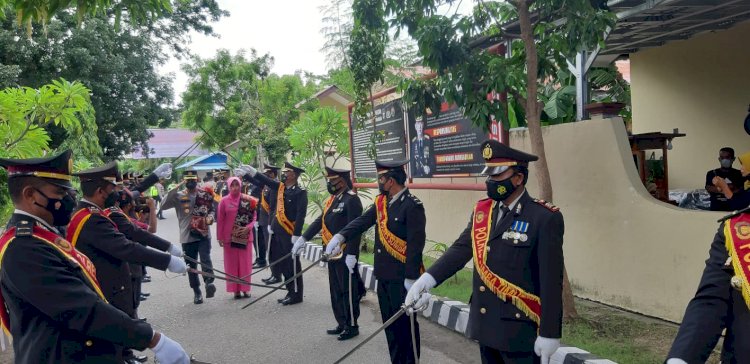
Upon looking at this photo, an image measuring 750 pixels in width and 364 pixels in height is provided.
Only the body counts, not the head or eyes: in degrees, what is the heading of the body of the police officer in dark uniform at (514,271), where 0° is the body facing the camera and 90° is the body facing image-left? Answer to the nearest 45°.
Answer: approximately 45°

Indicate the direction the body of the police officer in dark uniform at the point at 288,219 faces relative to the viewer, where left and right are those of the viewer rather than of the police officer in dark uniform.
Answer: facing the viewer and to the left of the viewer

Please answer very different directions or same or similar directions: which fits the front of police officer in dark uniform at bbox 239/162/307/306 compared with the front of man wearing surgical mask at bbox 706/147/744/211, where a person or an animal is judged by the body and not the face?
same or similar directions

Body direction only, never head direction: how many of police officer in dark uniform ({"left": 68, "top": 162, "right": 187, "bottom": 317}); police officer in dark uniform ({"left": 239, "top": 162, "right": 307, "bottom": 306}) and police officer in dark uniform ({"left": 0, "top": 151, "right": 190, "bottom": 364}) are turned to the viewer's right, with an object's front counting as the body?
2

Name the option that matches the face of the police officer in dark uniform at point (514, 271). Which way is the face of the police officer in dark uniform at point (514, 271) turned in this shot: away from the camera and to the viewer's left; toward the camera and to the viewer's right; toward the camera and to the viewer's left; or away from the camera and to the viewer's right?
toward the camera and to the viewer's left

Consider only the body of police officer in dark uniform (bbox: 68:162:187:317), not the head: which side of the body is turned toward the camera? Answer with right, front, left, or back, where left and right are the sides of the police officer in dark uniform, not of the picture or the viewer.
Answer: right

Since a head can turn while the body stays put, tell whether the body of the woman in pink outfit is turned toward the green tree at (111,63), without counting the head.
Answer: no

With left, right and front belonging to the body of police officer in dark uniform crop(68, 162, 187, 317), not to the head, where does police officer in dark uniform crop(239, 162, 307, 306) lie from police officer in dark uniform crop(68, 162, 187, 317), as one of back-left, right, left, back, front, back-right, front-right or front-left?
front-left

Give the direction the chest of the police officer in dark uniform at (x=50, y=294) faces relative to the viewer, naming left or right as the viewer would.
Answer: facing to the right of the viewer

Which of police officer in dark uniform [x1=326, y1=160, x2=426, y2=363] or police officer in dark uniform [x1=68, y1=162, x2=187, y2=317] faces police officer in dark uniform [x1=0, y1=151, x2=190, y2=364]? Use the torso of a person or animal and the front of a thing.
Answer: police officer in dark uniform [x1=326, y1=160, x2=426, y2=363]

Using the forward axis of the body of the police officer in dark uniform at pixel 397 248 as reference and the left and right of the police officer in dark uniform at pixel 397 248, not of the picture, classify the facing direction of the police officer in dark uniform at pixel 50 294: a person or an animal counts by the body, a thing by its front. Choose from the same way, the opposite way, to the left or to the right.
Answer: the opposite way

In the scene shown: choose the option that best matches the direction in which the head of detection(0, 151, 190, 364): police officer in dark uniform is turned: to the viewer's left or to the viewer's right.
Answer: to the viewer's right

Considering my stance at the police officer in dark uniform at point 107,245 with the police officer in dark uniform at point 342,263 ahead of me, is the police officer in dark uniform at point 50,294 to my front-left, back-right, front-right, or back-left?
back-right

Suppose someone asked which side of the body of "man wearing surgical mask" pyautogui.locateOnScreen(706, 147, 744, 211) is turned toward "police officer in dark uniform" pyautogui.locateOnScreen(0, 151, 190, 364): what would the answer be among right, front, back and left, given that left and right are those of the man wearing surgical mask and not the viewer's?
front

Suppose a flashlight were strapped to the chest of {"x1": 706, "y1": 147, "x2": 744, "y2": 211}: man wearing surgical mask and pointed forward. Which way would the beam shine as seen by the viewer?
toward the camera

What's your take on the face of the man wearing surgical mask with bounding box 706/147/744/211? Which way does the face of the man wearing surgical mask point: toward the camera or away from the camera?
toward the camera

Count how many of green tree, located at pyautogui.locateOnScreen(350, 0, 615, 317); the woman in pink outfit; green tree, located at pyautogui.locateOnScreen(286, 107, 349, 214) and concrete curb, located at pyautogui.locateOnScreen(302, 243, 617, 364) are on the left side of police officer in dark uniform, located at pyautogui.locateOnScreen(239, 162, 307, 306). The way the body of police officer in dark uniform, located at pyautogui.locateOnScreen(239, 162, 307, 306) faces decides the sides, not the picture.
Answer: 2
